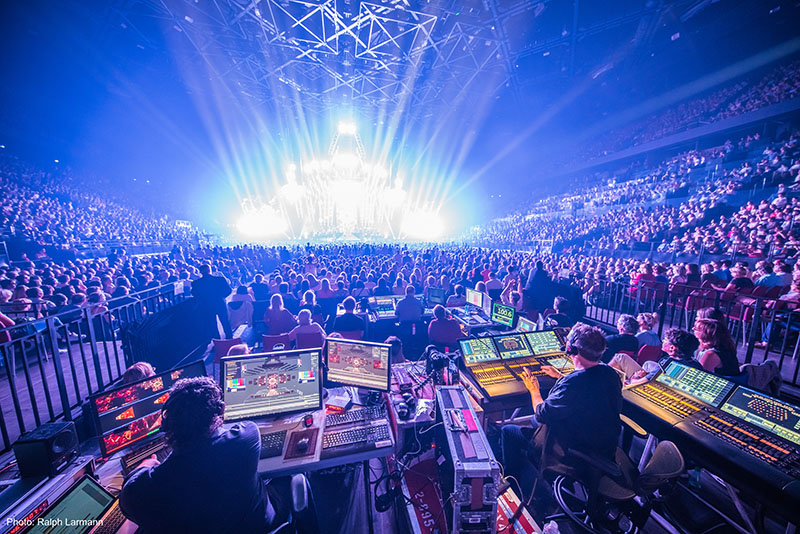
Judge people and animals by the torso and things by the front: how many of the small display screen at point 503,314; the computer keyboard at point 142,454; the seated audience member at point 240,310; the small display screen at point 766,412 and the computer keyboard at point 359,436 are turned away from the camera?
1

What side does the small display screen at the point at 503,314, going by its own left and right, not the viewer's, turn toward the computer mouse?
front

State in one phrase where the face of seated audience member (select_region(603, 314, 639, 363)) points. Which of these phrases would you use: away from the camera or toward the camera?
away from the camera

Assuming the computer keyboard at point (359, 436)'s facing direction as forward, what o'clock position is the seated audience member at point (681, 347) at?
The seated audience member is roughly at 9 o'clock from the computer keyboard.

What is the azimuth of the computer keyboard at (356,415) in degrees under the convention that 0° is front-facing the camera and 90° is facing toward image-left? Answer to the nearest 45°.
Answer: approximately 0°

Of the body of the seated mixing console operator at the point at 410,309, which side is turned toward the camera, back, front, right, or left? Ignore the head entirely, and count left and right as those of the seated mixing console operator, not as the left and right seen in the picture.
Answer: back

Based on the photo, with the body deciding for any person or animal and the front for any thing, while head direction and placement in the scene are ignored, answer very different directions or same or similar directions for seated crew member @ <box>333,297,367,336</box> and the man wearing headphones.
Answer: same or similar directions

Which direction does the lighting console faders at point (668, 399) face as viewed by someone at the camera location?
facing the viewer and to the left of the viewer

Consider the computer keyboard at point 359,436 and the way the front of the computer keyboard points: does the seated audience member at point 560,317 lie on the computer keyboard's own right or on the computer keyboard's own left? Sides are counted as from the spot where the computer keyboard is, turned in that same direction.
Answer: on the computer keyboard's own left

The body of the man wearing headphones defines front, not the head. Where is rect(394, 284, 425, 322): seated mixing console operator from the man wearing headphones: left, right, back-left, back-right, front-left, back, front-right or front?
front

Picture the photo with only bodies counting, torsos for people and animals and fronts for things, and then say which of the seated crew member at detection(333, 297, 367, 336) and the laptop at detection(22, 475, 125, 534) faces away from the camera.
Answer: the seated crew member

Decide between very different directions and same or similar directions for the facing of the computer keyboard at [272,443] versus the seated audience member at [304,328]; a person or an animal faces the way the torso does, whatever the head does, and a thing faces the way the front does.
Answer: very different directions

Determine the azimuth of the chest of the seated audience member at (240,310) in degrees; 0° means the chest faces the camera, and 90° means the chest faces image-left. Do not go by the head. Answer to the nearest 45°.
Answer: approximately 180°

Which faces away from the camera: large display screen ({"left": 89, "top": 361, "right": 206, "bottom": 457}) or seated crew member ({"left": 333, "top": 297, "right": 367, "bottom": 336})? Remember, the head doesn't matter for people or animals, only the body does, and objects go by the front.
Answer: the seated crew member

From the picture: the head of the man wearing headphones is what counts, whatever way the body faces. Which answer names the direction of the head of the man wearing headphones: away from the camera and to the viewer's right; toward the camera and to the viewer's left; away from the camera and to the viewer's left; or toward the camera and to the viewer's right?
away from the camera and to the viewer's left
